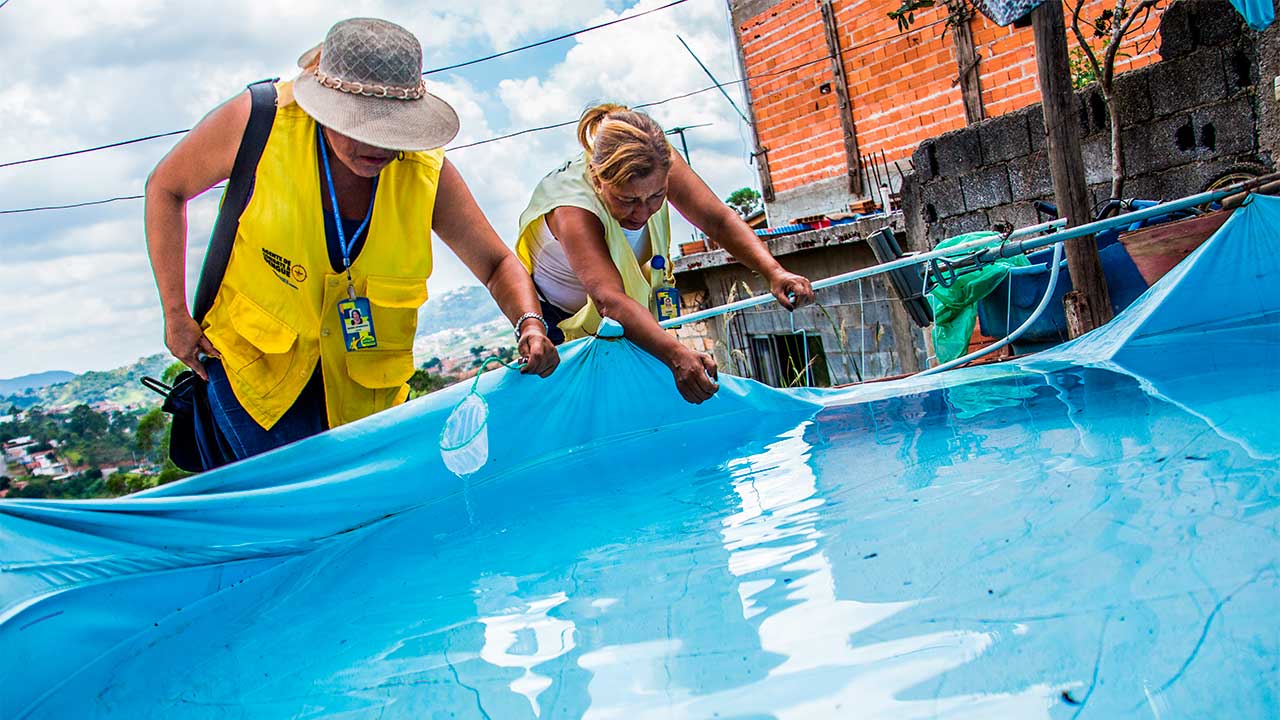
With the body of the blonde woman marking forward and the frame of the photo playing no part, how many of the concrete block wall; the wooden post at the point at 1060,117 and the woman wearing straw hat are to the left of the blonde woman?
2

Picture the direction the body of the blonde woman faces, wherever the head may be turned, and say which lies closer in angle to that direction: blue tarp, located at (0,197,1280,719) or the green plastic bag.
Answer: the blue tarp

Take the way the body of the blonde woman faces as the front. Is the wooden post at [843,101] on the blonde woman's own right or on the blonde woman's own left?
on the blonde woman's own left

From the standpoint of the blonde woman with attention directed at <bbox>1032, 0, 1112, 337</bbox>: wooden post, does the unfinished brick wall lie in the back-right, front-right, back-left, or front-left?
front-left

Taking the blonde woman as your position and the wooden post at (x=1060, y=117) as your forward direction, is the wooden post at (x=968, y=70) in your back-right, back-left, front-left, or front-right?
front-left

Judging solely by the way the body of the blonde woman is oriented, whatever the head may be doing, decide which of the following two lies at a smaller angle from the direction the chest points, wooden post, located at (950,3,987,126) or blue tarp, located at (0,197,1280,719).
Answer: the blue tarp

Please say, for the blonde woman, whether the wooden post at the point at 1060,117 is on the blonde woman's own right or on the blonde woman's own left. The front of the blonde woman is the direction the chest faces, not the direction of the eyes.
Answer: on the blonde woman's own left

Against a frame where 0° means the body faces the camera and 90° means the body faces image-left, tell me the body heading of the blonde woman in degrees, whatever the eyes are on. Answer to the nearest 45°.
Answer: approximately 315°

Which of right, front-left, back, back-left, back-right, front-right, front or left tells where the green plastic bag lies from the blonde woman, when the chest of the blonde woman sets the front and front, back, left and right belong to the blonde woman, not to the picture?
left

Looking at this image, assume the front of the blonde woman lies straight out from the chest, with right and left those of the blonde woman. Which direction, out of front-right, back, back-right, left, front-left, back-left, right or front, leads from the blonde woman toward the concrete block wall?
left

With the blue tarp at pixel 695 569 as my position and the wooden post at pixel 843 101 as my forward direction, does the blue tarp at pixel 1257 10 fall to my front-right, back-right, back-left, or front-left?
front-right

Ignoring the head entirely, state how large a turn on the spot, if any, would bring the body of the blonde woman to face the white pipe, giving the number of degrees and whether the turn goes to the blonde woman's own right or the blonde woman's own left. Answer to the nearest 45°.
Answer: approximately 90° to the blonde woman's own left

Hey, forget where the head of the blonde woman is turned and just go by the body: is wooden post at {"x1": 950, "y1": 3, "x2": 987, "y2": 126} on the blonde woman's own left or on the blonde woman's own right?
on the blonde woman's own left

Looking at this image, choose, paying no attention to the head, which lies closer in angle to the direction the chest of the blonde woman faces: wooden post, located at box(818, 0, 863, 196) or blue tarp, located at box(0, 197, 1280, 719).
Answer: the blue tarp

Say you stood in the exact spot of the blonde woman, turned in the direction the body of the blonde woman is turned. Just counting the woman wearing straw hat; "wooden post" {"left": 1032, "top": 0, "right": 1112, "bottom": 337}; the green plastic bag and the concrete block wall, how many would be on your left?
3
